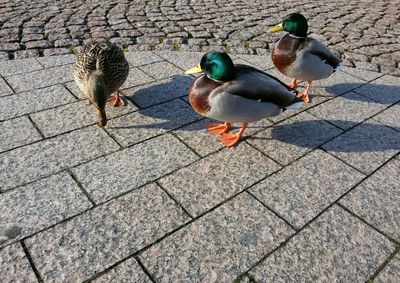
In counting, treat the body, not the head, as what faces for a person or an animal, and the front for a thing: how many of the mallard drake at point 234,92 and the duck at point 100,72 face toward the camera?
1

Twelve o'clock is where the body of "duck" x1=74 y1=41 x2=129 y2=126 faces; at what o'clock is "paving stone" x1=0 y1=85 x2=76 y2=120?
The paving stone is roughly at 4 o'clock from the duck.

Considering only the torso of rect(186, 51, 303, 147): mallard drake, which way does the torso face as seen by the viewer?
to the viewer's left

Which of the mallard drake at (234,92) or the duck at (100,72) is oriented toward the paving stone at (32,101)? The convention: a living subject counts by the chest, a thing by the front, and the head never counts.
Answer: the mallard drake

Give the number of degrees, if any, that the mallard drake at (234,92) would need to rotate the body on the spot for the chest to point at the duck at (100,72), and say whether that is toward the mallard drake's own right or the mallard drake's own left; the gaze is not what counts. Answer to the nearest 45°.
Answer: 0° — it already faces it

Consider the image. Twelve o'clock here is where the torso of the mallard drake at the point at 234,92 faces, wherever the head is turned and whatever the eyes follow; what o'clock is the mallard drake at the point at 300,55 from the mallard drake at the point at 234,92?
the mallard drake at the point at 300,55 is roughly at 4 o'clock from the mallard drake at the point at 234,92.

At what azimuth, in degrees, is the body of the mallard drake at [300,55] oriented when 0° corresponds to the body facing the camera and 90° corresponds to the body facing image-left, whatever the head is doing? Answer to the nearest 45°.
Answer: approximately 45°

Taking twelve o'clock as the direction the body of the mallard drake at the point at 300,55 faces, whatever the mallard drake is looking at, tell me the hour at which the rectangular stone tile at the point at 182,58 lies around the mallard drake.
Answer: The rectangular stone tile is roughly at 2 o'clock from the mallard drake.

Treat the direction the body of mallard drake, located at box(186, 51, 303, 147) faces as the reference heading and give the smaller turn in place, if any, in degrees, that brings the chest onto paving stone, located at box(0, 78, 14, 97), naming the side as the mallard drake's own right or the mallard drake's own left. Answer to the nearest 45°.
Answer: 0° — it already faces it

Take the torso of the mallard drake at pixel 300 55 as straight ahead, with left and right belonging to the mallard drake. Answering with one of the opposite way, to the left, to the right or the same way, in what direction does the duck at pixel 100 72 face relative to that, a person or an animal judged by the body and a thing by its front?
to the left

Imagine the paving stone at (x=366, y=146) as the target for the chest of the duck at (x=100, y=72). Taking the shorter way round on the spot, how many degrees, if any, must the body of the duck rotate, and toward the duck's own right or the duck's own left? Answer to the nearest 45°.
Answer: approximately 45° to the duck's own left

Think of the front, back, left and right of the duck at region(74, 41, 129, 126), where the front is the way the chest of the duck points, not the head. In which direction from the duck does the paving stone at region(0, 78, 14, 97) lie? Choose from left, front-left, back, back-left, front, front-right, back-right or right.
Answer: back-right

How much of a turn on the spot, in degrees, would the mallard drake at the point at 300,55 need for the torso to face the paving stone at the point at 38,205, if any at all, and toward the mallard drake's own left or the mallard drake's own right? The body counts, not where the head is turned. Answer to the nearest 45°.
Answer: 0° — it already faces it

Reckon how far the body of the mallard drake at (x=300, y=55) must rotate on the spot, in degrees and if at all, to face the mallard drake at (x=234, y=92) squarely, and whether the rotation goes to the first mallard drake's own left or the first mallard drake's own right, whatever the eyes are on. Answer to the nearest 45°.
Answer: approximately 45° to the first mallard drake's own left

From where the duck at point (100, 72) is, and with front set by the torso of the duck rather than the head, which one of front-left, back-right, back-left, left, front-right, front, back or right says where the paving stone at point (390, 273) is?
front-left

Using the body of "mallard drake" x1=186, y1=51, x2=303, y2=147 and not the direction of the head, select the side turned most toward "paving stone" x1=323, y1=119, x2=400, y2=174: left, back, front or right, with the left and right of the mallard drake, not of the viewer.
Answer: back

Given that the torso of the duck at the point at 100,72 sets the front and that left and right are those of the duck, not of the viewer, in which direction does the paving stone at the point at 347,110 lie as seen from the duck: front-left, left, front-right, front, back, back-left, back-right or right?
left
